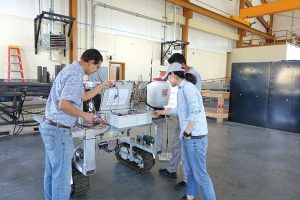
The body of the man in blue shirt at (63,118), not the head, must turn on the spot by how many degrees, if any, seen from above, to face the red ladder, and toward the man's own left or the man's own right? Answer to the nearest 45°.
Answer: approximately 90° to the man's own left

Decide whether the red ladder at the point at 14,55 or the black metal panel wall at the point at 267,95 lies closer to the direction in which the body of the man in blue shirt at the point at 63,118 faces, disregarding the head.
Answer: the black metal panel wall

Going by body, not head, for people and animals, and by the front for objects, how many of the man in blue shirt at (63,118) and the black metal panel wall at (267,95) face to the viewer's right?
1

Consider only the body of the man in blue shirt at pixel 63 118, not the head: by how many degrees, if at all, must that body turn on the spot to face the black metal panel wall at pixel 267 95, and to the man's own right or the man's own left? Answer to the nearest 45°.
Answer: approximately 45° to the man's own left

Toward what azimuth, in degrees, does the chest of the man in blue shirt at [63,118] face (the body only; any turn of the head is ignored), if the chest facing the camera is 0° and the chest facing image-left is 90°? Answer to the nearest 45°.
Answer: approximately 270°

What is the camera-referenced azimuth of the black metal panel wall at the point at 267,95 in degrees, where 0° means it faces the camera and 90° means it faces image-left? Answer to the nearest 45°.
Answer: approximately 45°

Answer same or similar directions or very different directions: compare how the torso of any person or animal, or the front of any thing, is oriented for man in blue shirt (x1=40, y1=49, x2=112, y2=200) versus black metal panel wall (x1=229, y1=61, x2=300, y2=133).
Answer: very different directions
